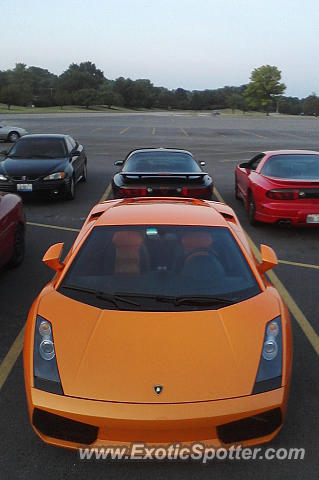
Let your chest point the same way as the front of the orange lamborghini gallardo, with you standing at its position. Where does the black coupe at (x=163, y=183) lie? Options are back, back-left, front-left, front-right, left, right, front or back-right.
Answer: back

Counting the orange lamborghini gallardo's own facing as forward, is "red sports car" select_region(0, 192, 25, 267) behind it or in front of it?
behind

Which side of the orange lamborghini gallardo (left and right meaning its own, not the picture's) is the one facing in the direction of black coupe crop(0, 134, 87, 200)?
back

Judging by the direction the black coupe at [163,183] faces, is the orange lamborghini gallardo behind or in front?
behind

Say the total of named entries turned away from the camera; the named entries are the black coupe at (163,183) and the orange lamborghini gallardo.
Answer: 1

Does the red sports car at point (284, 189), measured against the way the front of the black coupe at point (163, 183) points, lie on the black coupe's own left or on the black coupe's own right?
on the black coupe's own right

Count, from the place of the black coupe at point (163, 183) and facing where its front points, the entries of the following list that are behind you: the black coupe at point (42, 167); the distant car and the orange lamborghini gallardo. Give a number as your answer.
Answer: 1

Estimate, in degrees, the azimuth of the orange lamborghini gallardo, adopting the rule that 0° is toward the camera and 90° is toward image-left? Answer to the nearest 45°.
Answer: approximately 0°

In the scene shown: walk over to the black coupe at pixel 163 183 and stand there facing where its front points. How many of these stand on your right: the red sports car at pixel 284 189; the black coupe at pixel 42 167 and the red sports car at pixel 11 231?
1

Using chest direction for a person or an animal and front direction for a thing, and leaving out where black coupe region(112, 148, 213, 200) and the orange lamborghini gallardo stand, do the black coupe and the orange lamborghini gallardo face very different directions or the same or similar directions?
very different directions

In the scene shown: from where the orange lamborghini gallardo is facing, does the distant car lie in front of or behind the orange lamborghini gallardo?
behind

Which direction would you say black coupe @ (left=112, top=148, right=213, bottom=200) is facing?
away from the camera

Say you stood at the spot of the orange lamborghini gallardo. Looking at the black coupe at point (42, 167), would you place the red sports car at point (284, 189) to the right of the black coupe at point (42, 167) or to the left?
right

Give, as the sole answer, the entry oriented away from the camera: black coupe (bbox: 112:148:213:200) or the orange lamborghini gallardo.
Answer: the black coupe

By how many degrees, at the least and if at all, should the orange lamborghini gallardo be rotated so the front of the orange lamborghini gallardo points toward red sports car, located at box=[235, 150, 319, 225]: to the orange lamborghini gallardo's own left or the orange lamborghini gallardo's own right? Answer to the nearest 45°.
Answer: approximately 180°
